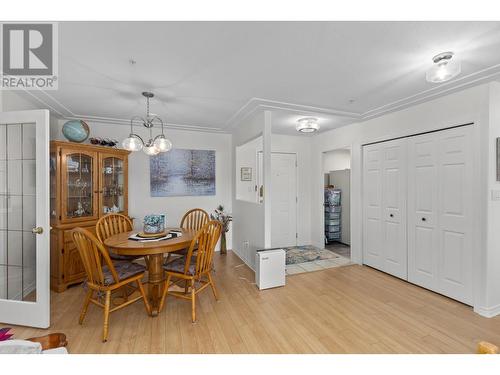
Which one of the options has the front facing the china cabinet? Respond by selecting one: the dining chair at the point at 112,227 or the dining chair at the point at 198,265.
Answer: the dining chair at the point at 198,265

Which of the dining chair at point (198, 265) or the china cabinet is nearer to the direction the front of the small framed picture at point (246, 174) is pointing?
the dining chair

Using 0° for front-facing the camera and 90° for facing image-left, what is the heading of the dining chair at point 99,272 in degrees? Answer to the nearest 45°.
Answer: approximately 225°

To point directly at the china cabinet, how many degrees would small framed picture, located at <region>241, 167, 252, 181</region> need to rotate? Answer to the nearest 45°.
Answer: approximately 45° to its right

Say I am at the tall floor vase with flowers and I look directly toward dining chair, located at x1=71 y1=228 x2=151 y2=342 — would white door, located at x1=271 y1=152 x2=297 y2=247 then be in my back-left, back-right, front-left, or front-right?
back-left

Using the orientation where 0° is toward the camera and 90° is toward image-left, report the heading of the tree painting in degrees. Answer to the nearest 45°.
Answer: approximately 0°

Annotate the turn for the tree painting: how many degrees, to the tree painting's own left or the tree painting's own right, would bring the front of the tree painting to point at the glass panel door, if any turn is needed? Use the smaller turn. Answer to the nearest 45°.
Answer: approximately 45° to the tree painting's own right

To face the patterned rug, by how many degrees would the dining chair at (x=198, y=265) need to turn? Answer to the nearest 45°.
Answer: approximately 90° to its right

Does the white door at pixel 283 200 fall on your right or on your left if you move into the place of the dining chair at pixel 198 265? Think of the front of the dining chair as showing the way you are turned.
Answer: on your right

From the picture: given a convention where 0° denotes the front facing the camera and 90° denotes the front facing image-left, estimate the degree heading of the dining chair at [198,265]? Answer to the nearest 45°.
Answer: approximately 135°

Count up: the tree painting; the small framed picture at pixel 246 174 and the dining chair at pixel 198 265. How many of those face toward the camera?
2
